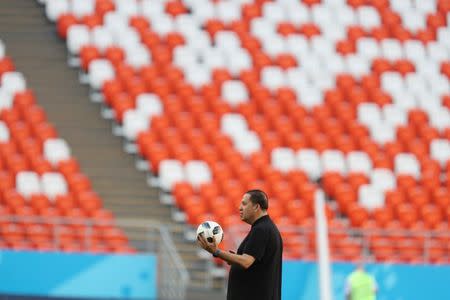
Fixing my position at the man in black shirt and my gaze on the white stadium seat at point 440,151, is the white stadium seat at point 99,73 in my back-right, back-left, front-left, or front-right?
front-left

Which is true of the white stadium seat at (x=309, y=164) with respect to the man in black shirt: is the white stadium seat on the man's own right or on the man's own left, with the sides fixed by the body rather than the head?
on the man's own right

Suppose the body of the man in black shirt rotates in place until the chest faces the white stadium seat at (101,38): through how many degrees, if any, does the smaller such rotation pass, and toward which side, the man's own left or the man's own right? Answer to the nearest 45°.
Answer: approximately 90° to the man's own right

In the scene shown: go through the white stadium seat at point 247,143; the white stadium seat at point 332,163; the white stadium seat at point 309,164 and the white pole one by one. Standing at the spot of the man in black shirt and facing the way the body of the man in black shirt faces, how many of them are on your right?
4

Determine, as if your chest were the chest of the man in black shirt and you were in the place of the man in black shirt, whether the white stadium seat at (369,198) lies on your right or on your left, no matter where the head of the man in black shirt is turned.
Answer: on your right

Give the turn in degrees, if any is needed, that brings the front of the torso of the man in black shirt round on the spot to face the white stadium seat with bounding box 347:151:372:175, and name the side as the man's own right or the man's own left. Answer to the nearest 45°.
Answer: approximately 90° to the man's own right

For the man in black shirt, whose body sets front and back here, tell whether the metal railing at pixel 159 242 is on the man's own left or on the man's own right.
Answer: on the man's own right

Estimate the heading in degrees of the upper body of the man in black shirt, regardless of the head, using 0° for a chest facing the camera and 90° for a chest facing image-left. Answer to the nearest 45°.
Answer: approximately 90°

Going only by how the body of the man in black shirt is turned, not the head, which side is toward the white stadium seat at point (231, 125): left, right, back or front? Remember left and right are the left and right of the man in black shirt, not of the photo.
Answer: right

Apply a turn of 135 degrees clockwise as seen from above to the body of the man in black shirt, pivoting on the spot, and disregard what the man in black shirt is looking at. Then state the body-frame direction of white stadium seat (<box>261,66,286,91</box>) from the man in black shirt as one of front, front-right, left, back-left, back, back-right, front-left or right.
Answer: front-left

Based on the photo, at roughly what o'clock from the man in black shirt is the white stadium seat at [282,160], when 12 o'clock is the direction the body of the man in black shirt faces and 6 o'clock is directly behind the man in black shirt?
The white stadium seat is roughly at 3 o'clock from the man in black shirt.

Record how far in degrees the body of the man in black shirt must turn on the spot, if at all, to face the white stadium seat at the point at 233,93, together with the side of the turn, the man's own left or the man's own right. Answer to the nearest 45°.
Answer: approximately 90° to the man's own right

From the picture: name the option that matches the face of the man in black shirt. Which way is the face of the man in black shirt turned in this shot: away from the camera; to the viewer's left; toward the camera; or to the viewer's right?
to the viewer's left
